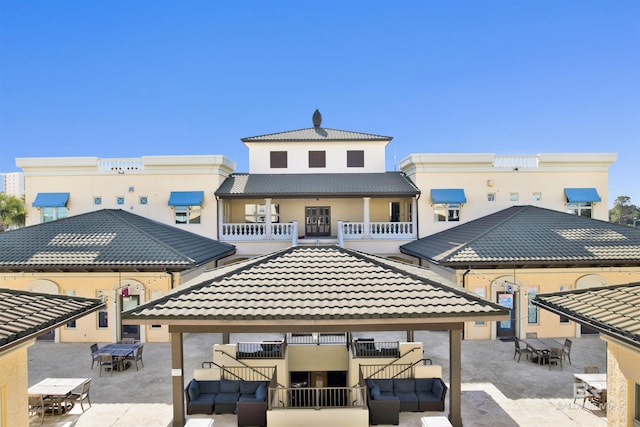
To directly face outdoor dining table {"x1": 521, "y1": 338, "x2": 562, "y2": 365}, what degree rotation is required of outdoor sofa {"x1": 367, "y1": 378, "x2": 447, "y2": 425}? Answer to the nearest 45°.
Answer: approximately 135° to its left

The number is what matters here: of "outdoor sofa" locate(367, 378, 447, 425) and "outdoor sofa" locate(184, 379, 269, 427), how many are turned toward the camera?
2

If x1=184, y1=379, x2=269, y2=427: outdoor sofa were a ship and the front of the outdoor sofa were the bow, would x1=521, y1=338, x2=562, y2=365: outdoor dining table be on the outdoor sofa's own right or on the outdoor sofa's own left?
on the outdoor sofa's own left

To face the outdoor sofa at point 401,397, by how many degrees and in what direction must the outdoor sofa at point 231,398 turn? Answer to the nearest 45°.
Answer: approximately 90° to its left

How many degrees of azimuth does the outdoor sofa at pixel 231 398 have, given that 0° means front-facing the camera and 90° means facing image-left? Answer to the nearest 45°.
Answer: approximately 0°

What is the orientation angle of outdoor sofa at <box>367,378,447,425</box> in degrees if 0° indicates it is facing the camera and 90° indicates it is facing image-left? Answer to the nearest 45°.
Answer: approximately 0°

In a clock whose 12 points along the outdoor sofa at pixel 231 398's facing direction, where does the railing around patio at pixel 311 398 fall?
The railing around patio is roughly at 9 o'clock from the outdoor sofa.

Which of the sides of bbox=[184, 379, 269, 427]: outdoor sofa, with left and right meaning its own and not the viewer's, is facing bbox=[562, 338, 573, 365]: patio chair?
left

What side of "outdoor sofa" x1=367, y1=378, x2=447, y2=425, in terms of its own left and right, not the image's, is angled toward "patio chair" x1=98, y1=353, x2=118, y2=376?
right

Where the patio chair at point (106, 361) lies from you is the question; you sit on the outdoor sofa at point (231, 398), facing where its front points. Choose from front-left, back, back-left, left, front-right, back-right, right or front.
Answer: back-right

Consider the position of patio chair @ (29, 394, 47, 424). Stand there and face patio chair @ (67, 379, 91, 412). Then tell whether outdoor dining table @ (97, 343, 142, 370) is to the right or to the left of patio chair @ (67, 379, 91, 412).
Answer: left

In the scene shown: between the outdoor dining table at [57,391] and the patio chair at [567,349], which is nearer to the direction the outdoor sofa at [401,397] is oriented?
the outdoor dining table
